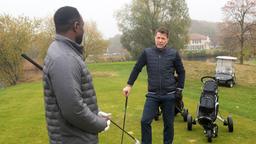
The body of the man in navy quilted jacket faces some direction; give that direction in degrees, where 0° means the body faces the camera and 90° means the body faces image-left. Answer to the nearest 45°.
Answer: approximately 0°

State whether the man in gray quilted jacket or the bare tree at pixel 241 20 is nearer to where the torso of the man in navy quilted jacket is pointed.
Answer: the man in gray quilted jacket

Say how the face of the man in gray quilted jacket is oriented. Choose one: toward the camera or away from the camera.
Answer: away from the camera

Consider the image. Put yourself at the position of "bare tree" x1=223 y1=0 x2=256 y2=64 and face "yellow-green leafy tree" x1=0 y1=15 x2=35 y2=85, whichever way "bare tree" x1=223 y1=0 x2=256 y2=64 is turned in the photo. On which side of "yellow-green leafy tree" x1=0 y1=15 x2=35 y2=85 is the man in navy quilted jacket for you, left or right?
left

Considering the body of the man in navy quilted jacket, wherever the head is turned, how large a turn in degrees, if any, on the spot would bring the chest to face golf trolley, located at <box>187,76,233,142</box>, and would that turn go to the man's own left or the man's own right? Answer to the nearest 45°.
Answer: approximately 135° to the man's own left

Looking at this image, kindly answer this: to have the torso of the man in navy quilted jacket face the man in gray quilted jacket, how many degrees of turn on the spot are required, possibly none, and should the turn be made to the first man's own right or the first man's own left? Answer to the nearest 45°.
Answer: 0° — they already face them

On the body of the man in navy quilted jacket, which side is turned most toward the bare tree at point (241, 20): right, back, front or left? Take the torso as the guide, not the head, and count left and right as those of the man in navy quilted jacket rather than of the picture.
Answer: back
